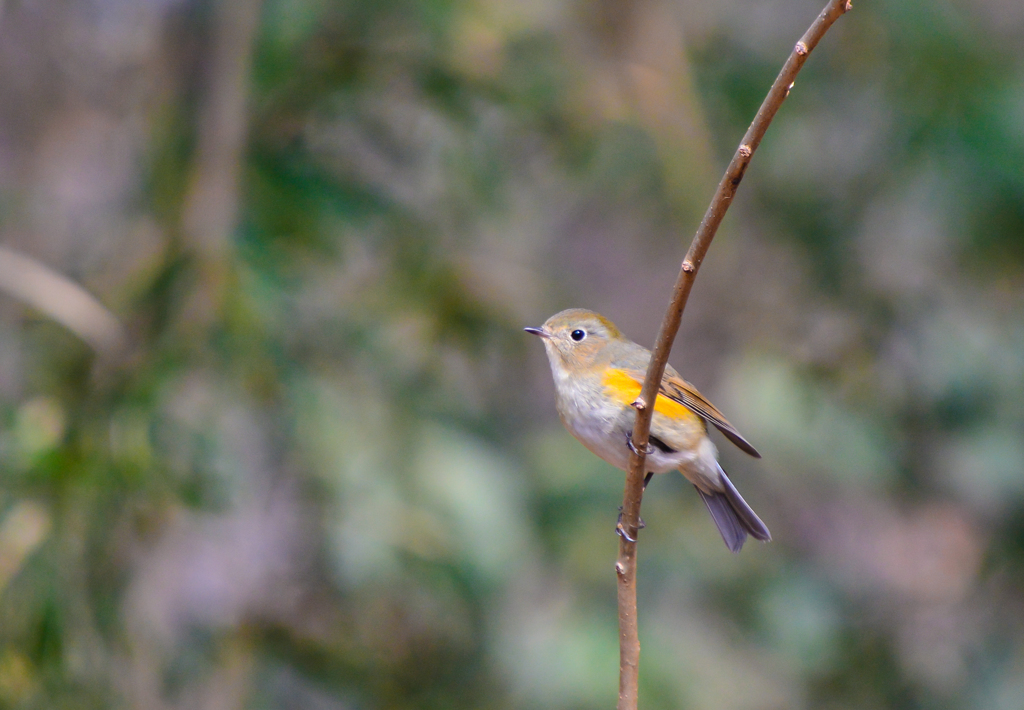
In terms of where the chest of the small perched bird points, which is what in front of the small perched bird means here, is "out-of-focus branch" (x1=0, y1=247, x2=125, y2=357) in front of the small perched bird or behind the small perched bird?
in front

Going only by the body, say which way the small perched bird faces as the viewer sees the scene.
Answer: to the viewer's left

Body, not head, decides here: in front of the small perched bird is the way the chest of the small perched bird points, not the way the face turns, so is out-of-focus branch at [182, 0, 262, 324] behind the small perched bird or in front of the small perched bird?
in front
